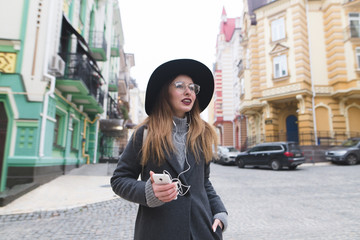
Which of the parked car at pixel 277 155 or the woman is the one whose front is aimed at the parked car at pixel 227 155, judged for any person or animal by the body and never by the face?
the parked car at pixel 277 155

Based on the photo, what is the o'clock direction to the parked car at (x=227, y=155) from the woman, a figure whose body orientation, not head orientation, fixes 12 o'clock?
The parked car is roughly at 8 o'clock from the woman.

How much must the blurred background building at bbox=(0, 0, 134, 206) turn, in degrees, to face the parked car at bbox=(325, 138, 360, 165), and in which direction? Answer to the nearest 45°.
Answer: approximately 45° to its left

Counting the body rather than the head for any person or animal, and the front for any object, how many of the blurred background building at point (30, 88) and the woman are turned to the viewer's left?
0

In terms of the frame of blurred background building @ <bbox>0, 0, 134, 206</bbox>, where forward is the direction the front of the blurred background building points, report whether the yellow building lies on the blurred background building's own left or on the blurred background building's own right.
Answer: on the blurred background building's own left

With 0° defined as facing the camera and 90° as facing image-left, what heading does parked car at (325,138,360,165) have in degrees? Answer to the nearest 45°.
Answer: approximately 45°

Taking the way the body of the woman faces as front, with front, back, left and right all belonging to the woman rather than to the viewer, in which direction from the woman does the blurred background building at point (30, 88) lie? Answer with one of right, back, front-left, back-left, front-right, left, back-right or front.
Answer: back

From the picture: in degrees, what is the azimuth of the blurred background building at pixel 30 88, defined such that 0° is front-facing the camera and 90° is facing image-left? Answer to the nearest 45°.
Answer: approximately 315°
